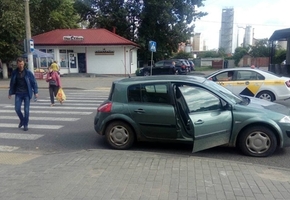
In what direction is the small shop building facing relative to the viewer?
toward the camera

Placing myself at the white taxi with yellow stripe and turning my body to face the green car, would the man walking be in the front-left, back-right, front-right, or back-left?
front-right

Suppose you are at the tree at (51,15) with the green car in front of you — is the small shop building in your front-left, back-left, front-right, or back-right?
front-left

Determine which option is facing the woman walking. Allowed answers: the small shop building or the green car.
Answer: the small shop building

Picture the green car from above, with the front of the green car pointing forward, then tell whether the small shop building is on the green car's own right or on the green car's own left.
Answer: on the green car's own left

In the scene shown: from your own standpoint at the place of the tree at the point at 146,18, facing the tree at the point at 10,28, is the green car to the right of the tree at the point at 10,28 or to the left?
left

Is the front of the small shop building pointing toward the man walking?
yes

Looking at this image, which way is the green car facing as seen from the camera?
to the viewer's right

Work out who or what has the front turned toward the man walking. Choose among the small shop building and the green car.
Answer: the small shop building
